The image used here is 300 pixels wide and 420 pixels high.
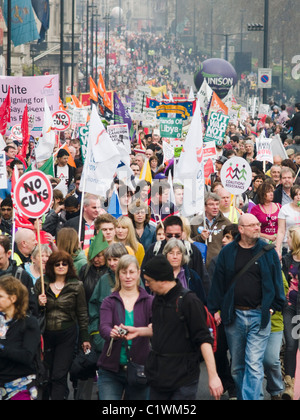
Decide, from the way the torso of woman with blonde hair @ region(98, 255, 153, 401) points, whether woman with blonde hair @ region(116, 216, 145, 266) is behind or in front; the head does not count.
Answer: behind

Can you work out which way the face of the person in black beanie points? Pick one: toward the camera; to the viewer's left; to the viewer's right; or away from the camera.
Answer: to the viewer's left

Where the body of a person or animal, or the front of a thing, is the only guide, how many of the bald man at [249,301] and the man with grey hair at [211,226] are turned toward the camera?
2
